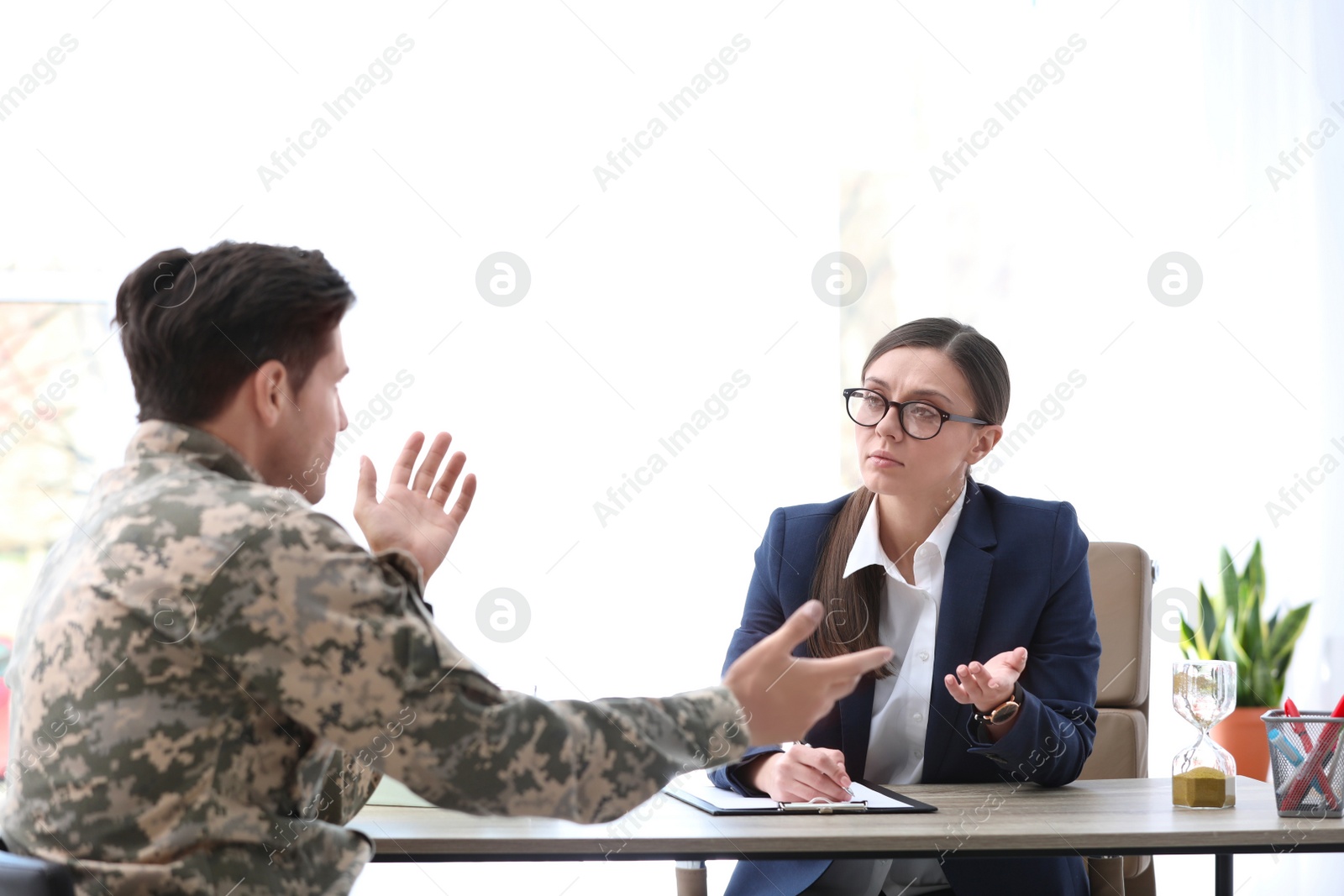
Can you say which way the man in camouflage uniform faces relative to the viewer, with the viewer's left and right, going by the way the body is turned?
facing away from the viewer and to the right of the viewer

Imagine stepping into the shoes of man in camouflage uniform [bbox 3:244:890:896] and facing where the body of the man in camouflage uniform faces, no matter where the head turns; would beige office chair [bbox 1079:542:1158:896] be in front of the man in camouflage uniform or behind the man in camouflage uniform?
in front

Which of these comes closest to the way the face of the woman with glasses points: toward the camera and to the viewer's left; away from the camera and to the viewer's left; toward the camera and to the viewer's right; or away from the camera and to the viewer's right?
toward the camera and to the viewer's left

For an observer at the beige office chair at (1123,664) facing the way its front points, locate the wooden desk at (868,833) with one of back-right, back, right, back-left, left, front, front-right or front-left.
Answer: front-left

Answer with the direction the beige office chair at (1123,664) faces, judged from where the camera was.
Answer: facing the viewer and to the left of the viewer

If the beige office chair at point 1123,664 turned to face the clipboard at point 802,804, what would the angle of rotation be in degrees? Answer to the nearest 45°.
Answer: approximately 45° to its left

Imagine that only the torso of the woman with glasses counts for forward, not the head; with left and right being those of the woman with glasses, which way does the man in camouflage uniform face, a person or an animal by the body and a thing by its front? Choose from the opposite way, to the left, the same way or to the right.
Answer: the opposite way
